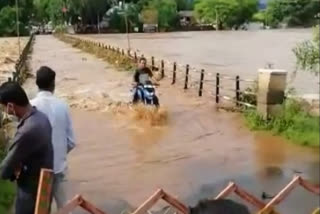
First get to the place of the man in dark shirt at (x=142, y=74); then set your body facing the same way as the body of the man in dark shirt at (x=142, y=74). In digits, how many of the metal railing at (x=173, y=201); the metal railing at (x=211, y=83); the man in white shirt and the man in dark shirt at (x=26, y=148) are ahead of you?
3

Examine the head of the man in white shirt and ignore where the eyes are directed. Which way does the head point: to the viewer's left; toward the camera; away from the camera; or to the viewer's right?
away from the camera

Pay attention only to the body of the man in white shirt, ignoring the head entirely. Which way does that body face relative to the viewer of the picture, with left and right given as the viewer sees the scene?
facing away from the viewer

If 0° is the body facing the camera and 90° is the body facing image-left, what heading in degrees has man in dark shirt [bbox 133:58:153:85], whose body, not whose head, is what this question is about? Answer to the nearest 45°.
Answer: approximately 0°

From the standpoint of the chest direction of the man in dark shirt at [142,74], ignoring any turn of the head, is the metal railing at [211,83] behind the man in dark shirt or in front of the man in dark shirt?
behind

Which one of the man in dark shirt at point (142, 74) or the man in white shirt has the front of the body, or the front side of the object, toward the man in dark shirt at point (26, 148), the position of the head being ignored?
the man in dark shirt at point (142, 74)

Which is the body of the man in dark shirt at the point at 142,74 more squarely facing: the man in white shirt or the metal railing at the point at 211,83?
the man in white shirt

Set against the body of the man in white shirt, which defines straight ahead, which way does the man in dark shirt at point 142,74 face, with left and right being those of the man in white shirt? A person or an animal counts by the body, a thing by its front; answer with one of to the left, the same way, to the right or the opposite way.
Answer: the opposite way

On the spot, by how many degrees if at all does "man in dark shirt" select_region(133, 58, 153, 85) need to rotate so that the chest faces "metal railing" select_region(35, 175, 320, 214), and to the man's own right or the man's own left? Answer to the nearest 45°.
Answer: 0° — they already face it

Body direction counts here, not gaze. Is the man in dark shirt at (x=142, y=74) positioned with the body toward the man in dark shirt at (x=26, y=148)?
yes

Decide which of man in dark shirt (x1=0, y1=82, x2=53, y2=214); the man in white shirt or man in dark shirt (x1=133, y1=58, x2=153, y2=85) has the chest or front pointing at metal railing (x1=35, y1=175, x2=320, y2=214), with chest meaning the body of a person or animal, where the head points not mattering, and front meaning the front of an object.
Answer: man in dark shirt (x1=133, y1=58, x2=153, y2=85)

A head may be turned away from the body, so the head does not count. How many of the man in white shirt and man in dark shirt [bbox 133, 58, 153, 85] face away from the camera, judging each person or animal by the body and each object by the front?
1
